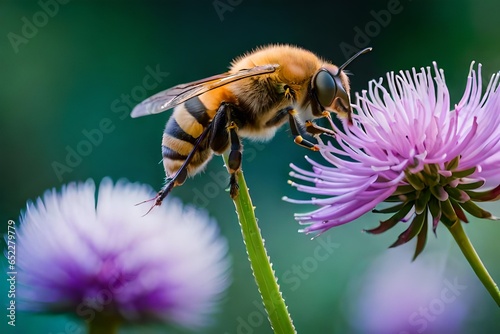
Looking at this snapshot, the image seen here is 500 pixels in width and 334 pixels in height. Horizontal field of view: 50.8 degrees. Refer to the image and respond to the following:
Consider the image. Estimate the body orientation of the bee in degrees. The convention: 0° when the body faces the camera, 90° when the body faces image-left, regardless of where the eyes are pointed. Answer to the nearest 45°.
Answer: approximately 270°

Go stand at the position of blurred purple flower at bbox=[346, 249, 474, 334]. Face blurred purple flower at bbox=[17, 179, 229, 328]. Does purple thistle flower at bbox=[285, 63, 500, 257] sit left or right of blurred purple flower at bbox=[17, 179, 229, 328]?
left
